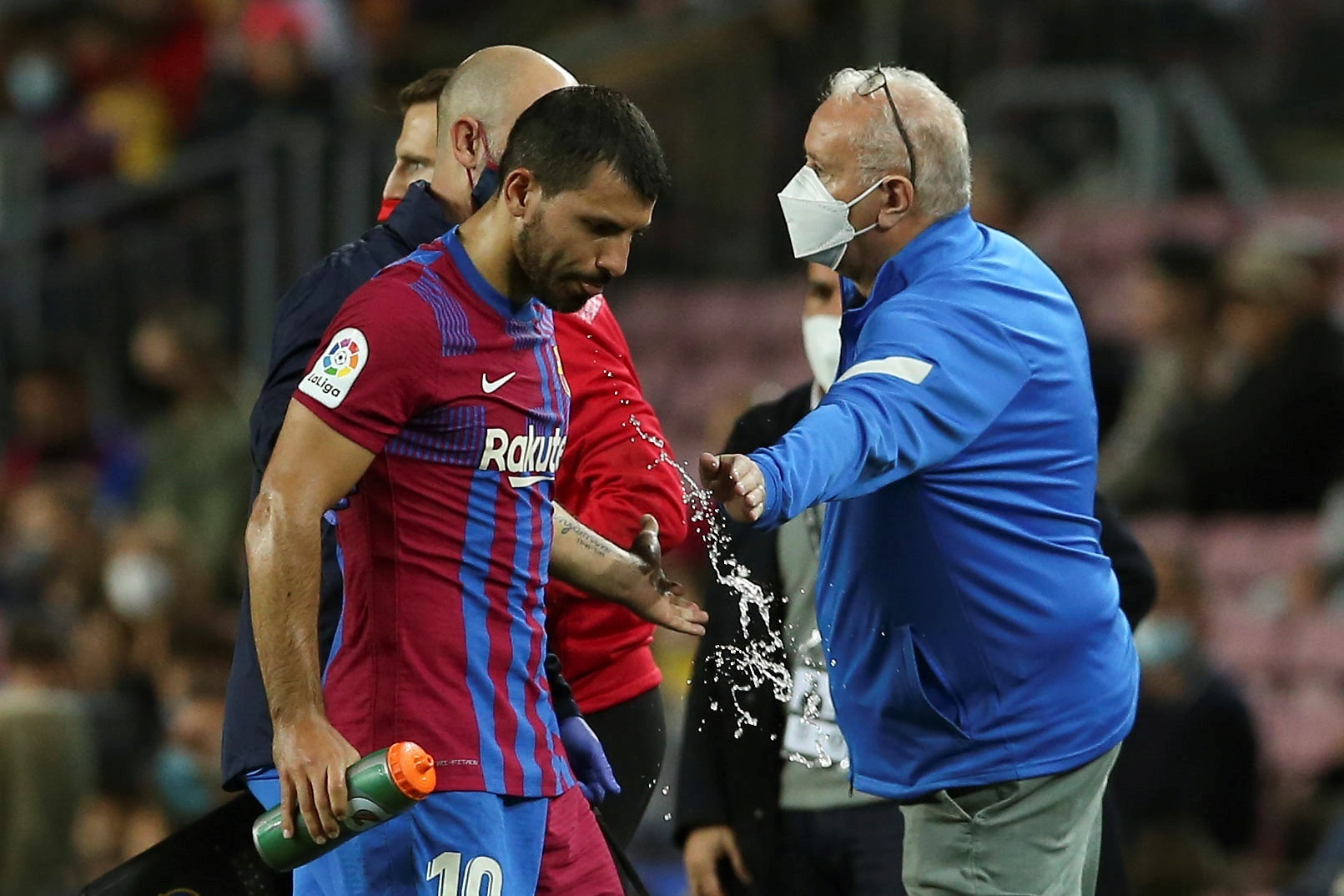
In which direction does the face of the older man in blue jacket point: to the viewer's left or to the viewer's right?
to the viewer's left

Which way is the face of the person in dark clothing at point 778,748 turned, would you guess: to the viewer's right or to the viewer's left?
to the viewer's left

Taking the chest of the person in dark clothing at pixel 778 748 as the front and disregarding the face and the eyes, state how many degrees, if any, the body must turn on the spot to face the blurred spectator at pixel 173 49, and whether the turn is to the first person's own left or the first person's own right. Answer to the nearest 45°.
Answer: approximately 135° to the first person's own right

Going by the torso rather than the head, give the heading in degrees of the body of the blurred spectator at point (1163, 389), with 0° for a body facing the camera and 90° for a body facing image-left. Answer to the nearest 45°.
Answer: approximately 45°

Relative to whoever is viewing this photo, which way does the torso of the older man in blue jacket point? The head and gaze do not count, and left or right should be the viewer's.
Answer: facing to the left of the viewer
